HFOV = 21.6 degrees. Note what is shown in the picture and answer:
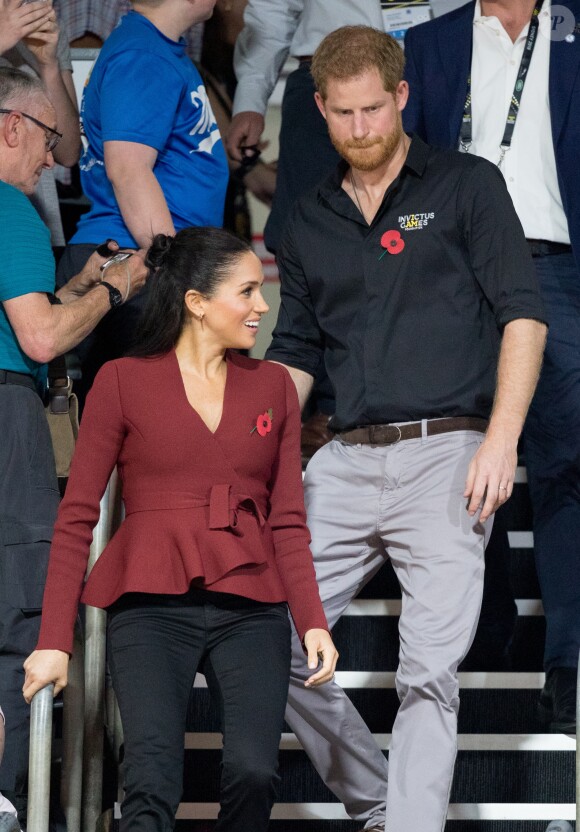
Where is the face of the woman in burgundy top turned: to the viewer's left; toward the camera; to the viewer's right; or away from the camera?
to the viewer's right

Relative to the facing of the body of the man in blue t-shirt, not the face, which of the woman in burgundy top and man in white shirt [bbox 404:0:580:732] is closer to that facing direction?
the man in white shirt

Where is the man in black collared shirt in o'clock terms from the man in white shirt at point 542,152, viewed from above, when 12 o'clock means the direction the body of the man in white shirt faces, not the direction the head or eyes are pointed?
The man in black collared shirt is roughly at 1 o'clock from the man in white shirt.

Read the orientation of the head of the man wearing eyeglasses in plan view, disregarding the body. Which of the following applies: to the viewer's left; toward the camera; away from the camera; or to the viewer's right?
to the viewer's right
